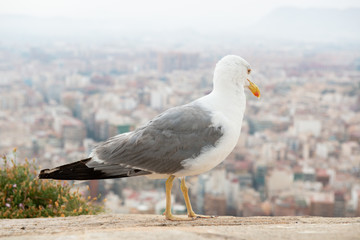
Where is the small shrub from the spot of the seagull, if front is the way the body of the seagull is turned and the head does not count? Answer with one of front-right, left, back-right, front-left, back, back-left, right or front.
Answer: back-left

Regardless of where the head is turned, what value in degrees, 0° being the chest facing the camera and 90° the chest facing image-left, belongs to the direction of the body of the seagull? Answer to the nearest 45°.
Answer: approximately 270°
